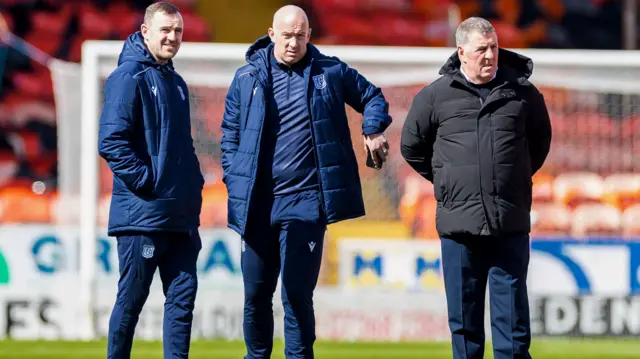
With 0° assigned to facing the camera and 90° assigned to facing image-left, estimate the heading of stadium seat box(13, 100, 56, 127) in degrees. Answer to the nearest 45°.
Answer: approximately 0°

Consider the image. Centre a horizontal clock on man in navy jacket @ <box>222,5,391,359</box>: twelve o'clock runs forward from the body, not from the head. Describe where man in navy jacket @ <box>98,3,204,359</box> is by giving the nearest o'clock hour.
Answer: man in navy jacket @ <box>98,3,204,359</box> is roughly at 3 o'clock from man in navy jacket @ <box>222,5,391,359</box>.

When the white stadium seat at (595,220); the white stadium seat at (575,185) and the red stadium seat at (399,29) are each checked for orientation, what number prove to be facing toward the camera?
3

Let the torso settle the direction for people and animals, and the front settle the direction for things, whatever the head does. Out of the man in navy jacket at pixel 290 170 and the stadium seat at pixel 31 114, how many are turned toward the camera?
2

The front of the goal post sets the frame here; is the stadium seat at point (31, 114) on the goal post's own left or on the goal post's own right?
on the goal post's own right

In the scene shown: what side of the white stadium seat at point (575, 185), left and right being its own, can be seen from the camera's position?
front

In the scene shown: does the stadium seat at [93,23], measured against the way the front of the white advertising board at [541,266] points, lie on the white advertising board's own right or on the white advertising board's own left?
on the white advertising board's own right

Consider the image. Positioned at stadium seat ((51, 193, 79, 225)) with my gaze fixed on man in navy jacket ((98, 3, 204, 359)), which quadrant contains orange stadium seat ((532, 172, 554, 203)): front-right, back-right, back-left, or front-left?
front-left
